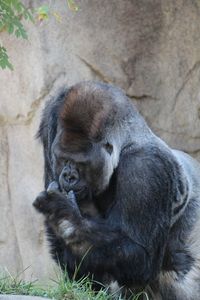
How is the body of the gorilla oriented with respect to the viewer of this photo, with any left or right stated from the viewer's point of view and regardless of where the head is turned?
facing the viewer and to the left of the viewer
